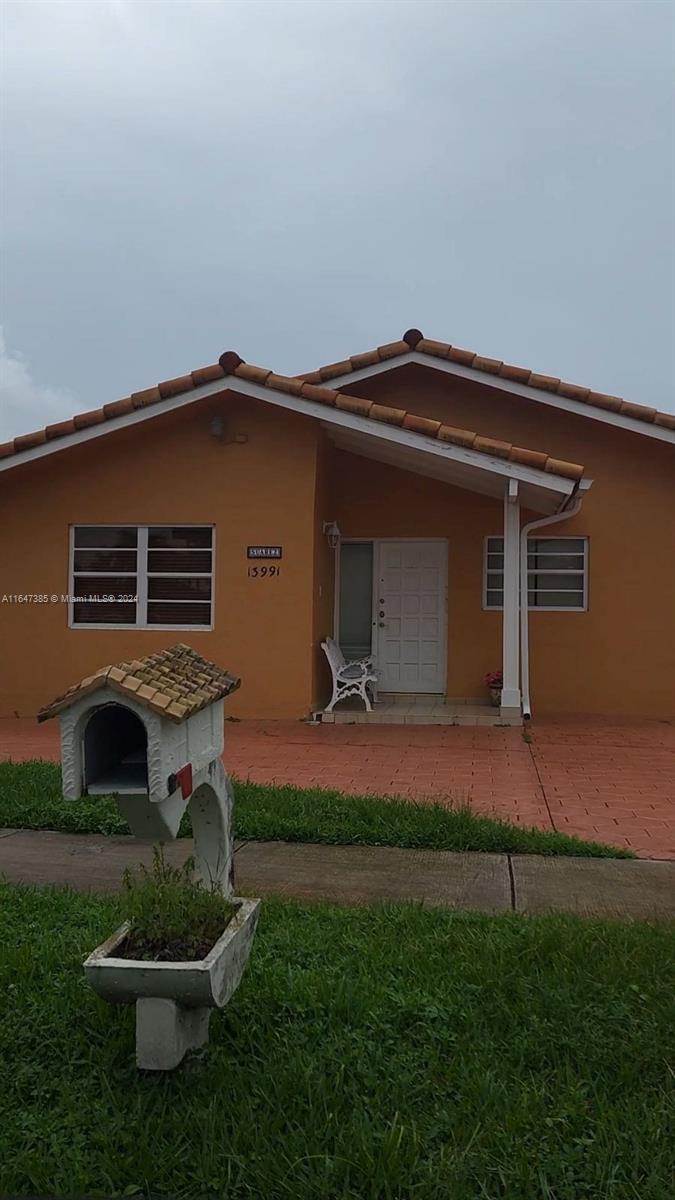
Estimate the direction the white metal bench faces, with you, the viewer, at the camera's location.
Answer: facing to the right of the viewer

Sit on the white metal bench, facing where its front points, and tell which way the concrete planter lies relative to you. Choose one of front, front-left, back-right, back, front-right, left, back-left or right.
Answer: right

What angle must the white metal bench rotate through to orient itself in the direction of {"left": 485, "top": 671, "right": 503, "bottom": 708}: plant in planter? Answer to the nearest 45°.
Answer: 0° — it already faces it

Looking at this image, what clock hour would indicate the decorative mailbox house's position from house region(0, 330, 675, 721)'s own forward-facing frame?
The decorative mailbox house is roughly at 12 o'clock from the house.

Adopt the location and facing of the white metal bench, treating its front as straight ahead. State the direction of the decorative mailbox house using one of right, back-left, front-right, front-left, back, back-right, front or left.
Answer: right

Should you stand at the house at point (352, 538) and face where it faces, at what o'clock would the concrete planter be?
The concrete planter is roughly at 12 o'clock from the house.
